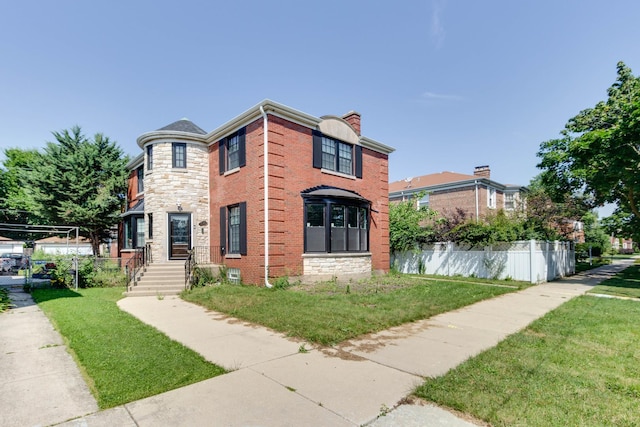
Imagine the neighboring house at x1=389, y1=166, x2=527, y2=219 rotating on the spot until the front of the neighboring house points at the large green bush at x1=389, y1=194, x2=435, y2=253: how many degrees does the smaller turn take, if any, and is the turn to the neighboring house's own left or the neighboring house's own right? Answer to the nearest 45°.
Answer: approximately 45° to the neighboring house's own right

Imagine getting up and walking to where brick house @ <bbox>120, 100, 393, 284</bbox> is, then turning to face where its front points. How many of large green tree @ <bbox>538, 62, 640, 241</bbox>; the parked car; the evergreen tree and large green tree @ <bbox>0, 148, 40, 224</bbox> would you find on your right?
3

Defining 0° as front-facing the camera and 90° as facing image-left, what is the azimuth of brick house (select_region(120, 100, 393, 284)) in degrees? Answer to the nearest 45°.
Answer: approximately 45°

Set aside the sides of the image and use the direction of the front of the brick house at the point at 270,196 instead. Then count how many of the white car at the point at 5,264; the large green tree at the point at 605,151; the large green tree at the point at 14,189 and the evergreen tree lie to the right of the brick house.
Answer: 3

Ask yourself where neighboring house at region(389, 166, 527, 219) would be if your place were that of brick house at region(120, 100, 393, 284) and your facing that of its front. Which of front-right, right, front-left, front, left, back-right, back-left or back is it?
back

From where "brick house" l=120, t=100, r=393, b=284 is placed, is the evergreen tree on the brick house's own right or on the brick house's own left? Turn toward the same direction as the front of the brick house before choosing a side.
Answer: on the brick house's own right

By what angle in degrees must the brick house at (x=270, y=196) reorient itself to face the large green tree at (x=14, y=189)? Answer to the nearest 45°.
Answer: approximately 90° to its right

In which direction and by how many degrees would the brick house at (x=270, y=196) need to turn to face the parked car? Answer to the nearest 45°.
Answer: approximately 90° to its right

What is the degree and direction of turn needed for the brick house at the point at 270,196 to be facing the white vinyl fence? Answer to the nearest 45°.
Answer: approximately 135° to its left

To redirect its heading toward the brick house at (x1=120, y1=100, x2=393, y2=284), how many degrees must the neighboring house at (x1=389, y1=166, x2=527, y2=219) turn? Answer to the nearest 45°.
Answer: approximately 45° to its right

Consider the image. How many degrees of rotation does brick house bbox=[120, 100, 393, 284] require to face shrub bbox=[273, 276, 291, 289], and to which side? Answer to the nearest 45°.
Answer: approximately 45° to its left

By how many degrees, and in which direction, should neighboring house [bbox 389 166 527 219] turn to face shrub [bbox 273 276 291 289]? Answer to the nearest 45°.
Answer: approximately 45° to its right

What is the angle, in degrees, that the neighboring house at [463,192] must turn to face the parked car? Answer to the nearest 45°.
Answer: approximately 90° to its right
